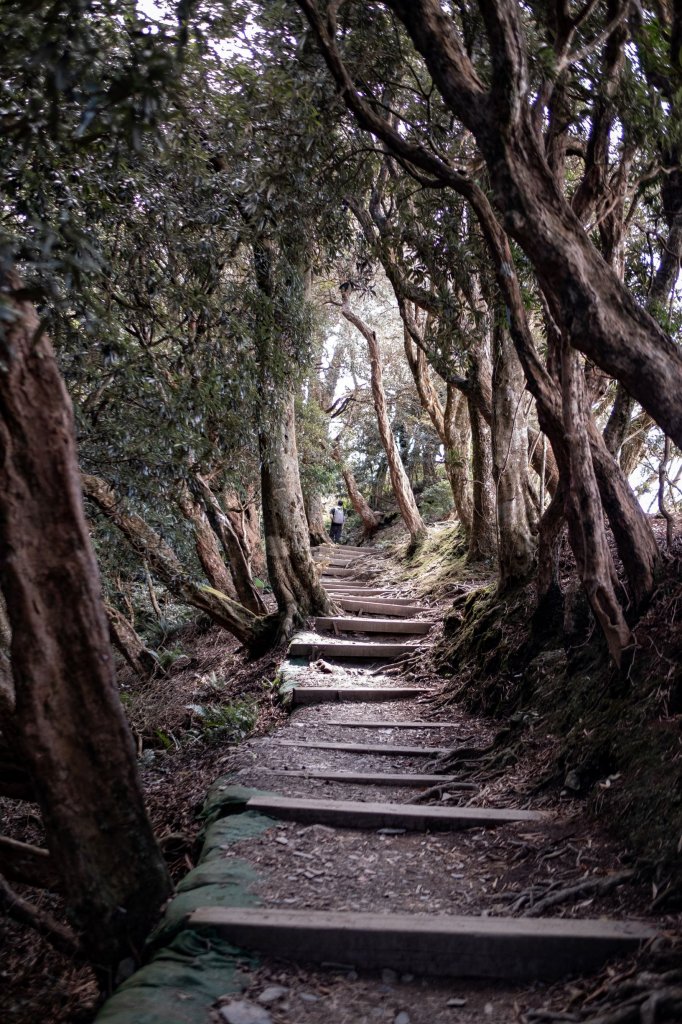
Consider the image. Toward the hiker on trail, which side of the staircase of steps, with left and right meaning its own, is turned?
back

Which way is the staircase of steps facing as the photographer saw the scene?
facing the viewer

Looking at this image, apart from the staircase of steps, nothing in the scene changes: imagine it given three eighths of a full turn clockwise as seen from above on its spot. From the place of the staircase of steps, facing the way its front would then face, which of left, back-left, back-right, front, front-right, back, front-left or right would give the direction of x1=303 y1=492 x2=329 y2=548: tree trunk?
front-right

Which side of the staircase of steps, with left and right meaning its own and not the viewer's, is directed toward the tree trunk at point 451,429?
back

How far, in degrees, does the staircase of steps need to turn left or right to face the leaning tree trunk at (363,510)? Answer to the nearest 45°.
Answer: approximately 180°

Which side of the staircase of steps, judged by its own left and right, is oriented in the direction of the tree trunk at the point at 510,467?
back

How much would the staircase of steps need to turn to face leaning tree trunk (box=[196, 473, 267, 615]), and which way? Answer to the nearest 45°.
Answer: approximately 180°
